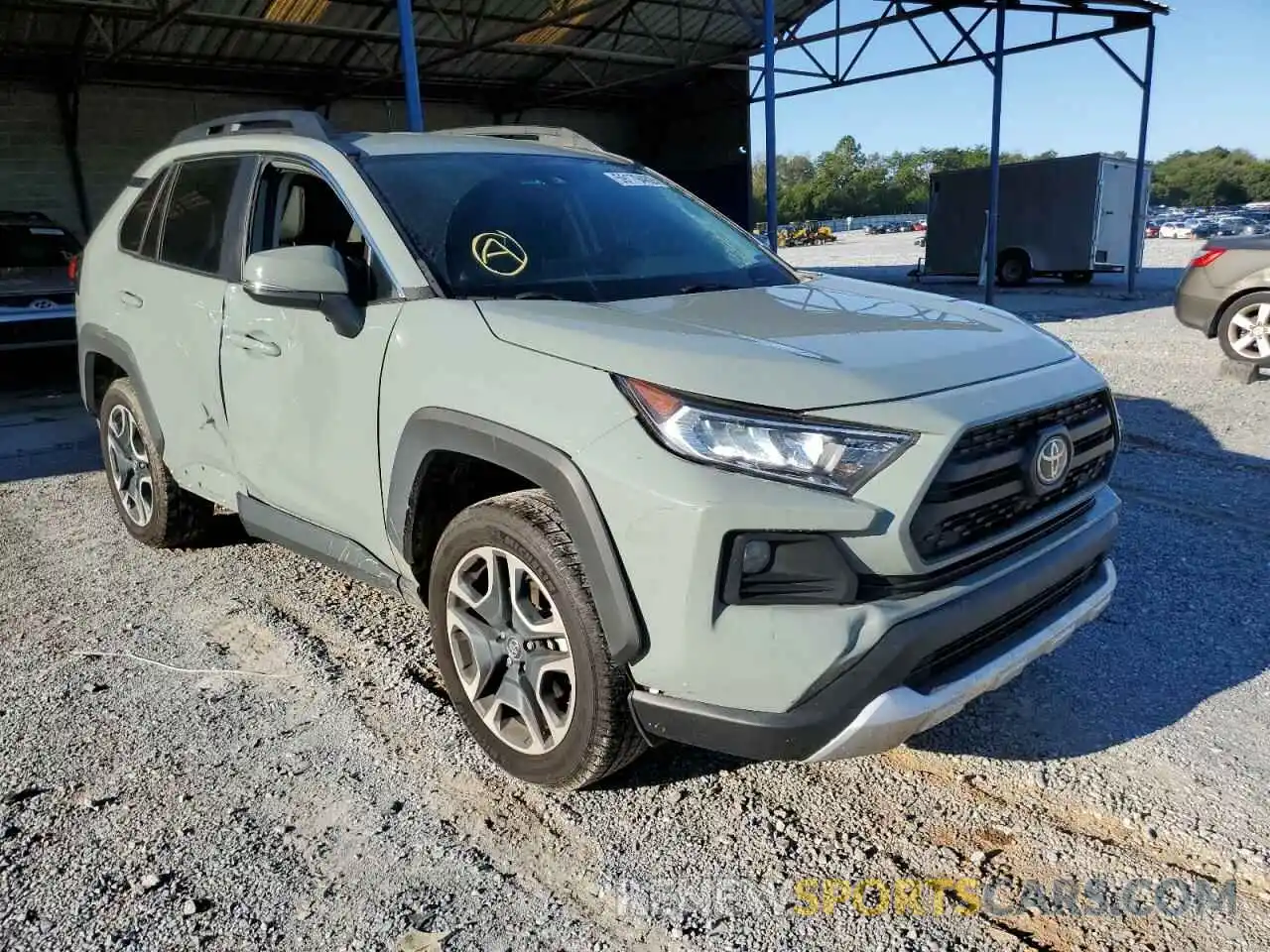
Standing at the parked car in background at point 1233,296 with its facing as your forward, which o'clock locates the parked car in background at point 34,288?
the parked car in background at point 34,288 is roughly at 5 o'clock from the parked car in background at point 1233,296.

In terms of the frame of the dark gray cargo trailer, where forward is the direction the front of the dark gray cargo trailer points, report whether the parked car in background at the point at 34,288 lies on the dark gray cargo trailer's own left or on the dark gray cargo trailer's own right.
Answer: on the dark gray cargo trailer's own left

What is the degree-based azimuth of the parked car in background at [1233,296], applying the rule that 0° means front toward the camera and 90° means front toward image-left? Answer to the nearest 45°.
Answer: approximately 270°

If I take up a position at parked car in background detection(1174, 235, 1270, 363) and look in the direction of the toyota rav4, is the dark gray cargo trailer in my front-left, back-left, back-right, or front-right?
back-right

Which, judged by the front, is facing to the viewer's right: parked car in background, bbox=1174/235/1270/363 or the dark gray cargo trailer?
the parked car in background

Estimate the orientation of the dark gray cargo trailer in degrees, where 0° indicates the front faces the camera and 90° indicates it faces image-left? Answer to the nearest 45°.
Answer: approximately 135°

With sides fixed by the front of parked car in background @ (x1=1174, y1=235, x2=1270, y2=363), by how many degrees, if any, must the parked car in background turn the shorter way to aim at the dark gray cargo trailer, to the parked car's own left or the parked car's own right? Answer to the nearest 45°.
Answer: approximately 90° to the parked car's own left

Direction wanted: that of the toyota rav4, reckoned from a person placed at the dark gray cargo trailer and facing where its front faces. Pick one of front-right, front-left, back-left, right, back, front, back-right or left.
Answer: back-left

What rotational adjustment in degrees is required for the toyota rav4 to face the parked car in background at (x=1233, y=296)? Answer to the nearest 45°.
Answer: approximately 90° to its left

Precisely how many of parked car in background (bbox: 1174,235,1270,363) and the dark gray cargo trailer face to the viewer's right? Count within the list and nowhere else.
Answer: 1
